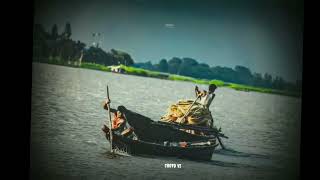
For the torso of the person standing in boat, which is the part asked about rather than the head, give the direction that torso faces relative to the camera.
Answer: to the viewer's left

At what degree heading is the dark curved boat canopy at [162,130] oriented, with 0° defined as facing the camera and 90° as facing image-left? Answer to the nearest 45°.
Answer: approximately 90°
